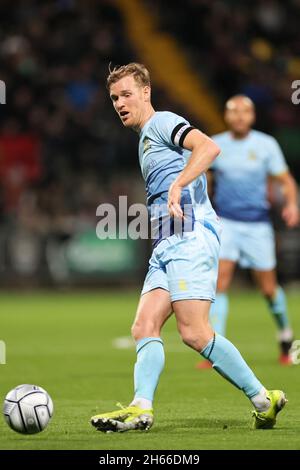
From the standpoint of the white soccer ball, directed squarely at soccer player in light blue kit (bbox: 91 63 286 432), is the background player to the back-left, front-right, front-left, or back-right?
front-left

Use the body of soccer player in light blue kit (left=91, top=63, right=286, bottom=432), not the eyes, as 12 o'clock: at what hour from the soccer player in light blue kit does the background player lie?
The background player is roughly at 5 o'clock from the soccer player in light blue kit.

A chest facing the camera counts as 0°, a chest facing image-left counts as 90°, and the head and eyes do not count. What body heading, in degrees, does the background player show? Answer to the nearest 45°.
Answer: approximately 0°

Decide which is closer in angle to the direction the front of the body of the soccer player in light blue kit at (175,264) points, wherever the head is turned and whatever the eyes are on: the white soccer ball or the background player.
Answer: the white soccer ball

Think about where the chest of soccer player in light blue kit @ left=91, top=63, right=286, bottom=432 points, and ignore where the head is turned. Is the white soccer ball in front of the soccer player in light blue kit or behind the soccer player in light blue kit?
in front

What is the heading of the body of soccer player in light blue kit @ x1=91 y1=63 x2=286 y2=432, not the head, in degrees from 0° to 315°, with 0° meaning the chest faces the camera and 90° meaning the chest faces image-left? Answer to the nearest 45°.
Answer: approximately 45°

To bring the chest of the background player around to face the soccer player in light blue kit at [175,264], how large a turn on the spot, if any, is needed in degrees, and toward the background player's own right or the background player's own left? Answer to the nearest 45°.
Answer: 0° — they already face them

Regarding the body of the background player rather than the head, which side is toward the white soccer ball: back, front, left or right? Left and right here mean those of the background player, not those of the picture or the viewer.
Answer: front

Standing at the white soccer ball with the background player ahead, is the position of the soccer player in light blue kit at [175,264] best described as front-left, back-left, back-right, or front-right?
front-right

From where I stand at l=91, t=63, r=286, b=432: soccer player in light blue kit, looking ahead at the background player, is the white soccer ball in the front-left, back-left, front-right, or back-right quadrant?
back-left

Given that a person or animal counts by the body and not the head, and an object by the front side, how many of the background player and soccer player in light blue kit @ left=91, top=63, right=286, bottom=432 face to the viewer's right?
0

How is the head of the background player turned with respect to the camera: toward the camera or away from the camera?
toward the camera
